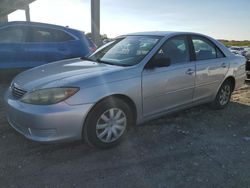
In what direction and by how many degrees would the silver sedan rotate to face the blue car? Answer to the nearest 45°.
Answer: approximately 90° to its right

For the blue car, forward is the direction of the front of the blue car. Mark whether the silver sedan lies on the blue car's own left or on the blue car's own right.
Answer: on the blue car's own left

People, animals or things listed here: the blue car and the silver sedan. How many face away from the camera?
0

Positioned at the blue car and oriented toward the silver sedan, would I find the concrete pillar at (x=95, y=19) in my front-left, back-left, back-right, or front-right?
back-left

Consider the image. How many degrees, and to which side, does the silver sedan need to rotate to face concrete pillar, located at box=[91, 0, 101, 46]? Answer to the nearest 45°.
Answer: approximately 135° to its right

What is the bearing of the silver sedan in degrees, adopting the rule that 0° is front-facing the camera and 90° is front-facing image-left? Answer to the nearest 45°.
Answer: approximately 45°

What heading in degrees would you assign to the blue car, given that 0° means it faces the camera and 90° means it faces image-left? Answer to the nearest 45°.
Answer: approximately 90°
